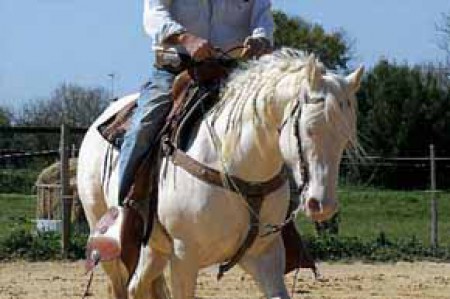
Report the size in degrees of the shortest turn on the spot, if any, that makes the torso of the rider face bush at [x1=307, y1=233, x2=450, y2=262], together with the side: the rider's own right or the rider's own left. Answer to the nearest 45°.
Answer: approximately 135° to the rider's own left

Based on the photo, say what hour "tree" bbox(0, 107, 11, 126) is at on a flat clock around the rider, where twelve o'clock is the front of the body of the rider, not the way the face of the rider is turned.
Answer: The tree is roughly at 7 o'clock from the rider.

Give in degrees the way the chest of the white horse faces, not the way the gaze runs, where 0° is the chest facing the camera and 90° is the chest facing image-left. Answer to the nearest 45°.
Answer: approximately 315°

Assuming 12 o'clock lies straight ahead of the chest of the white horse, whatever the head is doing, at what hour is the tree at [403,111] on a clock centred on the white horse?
The tree is roughly at 8 o'clock from the white horse.

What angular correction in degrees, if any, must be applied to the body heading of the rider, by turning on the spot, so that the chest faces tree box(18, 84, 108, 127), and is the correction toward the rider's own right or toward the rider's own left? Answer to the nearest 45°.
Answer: approximately 135° to the rider's own left

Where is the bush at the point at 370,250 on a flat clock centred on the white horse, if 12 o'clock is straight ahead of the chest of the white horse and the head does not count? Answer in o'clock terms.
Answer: The bush is roughly at 8 o'clock from the white horse.

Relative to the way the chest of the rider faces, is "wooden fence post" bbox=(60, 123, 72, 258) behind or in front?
behind

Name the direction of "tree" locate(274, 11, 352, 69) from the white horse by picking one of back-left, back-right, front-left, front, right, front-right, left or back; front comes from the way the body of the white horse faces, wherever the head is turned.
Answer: back-left

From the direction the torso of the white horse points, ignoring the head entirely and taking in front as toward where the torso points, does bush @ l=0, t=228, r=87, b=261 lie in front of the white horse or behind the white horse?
behind

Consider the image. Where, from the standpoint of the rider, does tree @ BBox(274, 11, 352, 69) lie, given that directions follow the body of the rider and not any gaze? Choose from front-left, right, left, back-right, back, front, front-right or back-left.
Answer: back-left

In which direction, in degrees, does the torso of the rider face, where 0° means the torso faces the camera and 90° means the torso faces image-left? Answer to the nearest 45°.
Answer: approximately 315°

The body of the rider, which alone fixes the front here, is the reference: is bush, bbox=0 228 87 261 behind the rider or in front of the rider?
behind
